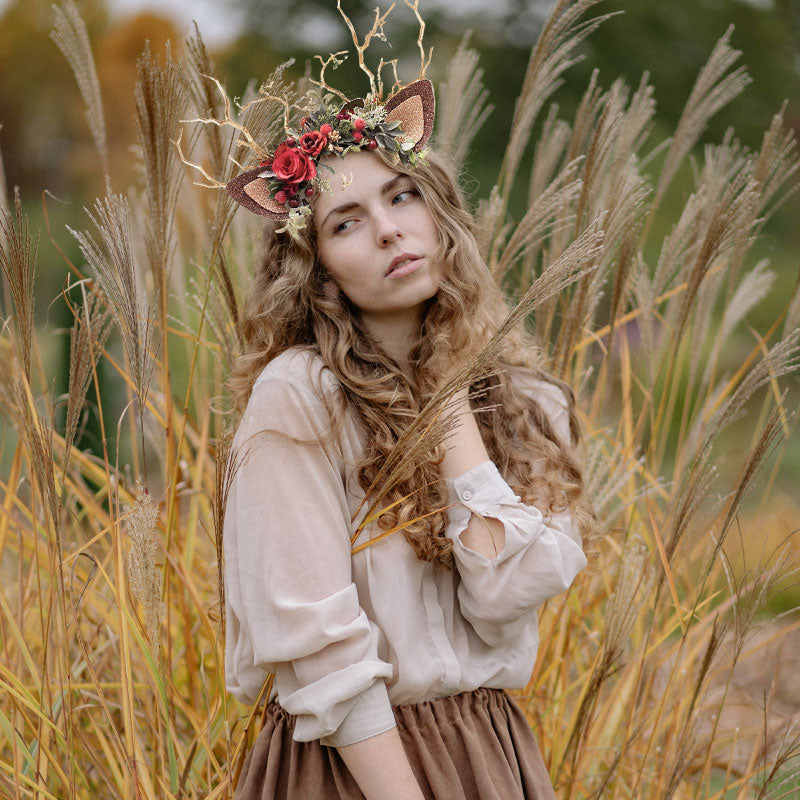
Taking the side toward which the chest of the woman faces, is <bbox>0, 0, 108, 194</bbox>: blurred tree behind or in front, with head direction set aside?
behind

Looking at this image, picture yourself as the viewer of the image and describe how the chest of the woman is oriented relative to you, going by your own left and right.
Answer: facing the viewer and to the right of the viewer

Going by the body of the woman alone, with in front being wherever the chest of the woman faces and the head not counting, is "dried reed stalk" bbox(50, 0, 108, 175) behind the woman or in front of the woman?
behind

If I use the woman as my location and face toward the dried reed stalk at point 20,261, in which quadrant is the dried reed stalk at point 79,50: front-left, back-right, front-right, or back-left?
front-right
